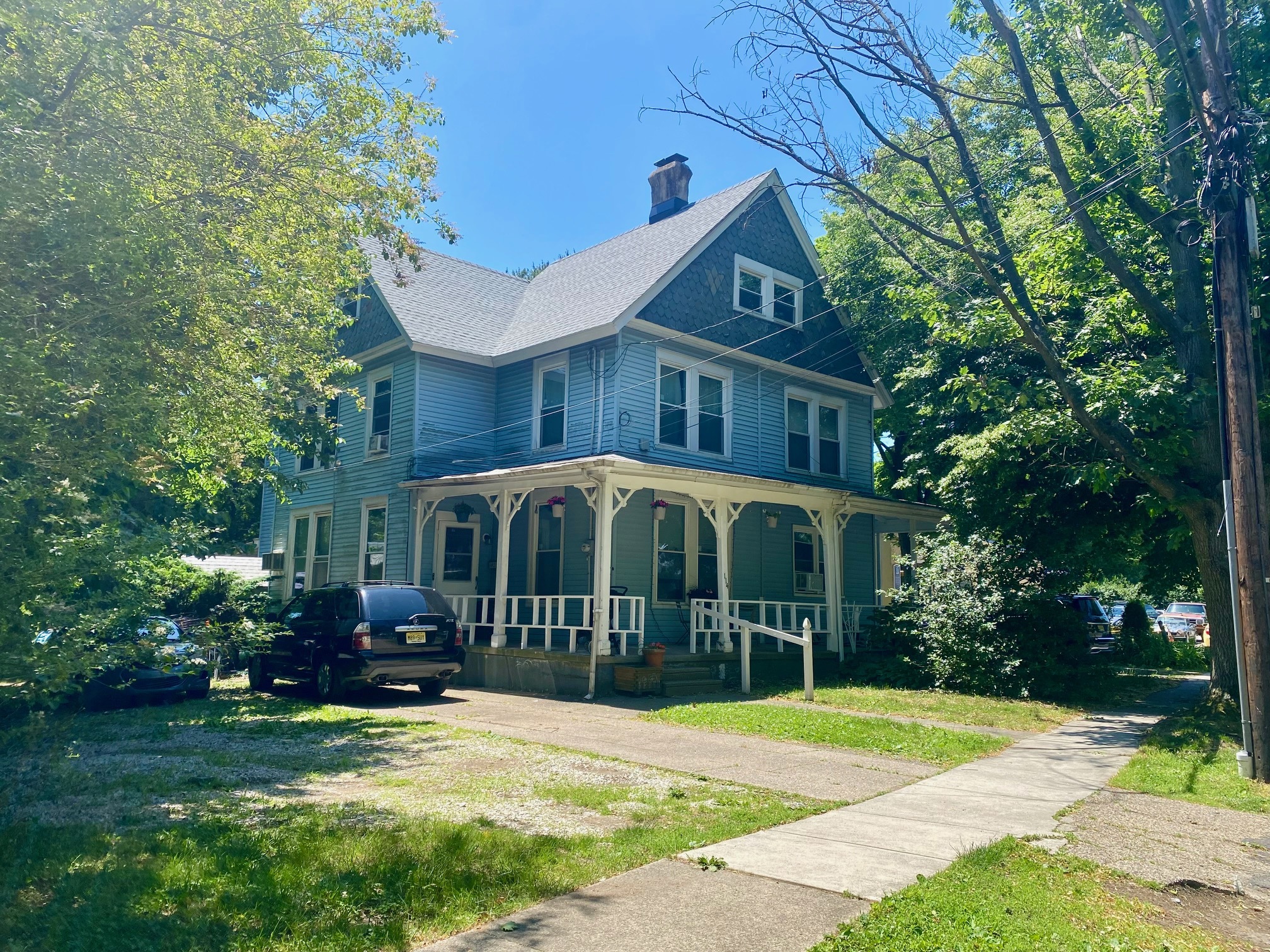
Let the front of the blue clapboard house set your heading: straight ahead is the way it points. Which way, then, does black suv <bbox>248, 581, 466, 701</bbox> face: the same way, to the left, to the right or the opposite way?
the opposite way

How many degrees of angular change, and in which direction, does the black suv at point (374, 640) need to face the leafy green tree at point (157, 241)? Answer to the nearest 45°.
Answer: approximately 135° to its left

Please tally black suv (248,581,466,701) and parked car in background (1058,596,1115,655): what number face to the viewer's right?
0

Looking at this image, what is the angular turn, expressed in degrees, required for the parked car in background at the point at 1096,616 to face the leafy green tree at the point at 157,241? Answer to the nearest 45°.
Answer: approximately 135° to its left

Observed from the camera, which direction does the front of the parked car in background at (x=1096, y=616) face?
facing away from the viewer and to the left of the viewer

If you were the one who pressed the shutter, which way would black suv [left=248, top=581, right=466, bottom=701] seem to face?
facing away from the viewer and to the left of the viewer

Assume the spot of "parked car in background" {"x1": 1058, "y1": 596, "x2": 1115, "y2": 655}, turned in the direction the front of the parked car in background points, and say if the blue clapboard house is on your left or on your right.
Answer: on your left

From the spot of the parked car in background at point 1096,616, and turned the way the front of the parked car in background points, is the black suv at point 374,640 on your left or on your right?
on your left

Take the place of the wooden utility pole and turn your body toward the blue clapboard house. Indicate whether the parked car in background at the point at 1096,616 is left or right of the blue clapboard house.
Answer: right

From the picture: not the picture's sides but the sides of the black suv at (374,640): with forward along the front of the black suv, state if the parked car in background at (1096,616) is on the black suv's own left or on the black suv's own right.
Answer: on the black suv's own right

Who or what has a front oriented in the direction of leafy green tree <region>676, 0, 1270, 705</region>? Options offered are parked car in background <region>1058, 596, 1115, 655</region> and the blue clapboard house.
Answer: the blue clapboard house

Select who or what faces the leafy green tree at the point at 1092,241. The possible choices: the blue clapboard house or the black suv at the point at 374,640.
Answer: the blue clapboard house
